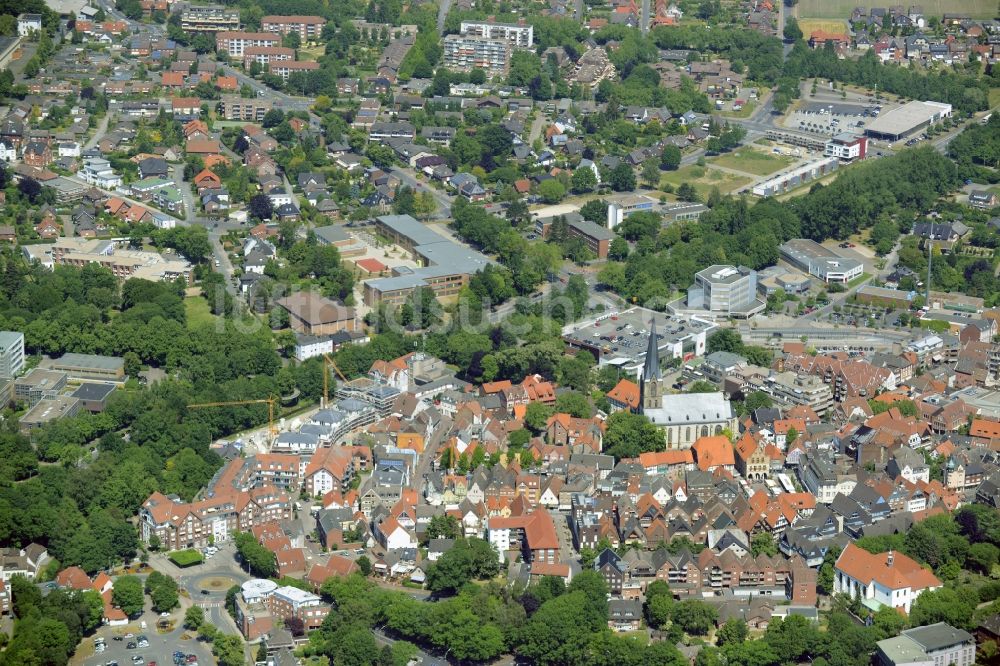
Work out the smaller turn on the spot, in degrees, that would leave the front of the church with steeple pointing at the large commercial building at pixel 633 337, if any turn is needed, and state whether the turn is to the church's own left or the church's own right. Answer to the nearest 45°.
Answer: approximately 90° to the church's own right

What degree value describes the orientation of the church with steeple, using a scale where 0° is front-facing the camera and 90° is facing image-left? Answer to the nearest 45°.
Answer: approximately 90°

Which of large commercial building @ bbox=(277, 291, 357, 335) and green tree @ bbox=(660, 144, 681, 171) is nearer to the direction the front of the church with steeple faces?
the large commercial building

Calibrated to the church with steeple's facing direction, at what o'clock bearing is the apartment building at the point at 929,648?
The apartment building is roughly at 8 o'clock from the church with steeple.

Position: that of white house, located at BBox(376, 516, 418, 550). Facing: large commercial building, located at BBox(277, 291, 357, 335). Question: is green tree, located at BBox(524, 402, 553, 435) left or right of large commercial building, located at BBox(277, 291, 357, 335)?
right

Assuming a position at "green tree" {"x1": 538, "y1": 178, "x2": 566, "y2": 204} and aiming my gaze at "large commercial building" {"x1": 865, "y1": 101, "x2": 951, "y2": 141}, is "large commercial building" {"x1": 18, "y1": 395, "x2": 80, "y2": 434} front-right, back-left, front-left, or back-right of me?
back-right

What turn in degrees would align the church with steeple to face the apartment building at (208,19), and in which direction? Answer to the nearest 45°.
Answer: approximately 45° to its right

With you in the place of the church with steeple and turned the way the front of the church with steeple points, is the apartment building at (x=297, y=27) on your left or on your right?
on your right

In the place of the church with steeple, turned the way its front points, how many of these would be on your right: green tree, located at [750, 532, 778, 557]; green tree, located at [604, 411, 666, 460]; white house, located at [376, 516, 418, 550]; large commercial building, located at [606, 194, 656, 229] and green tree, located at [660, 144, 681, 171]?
2

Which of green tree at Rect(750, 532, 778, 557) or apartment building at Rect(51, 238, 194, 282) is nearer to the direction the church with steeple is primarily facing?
the apartment building

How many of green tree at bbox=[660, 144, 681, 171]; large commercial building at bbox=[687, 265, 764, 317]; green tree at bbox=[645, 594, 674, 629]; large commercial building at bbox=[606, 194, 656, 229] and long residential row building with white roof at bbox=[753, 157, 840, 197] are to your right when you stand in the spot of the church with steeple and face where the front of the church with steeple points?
4

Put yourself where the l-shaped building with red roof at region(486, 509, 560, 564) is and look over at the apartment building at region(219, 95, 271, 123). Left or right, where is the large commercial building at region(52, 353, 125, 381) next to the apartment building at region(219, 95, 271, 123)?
left

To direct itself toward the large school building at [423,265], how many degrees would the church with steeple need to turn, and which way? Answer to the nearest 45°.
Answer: approximately 45° to its right
